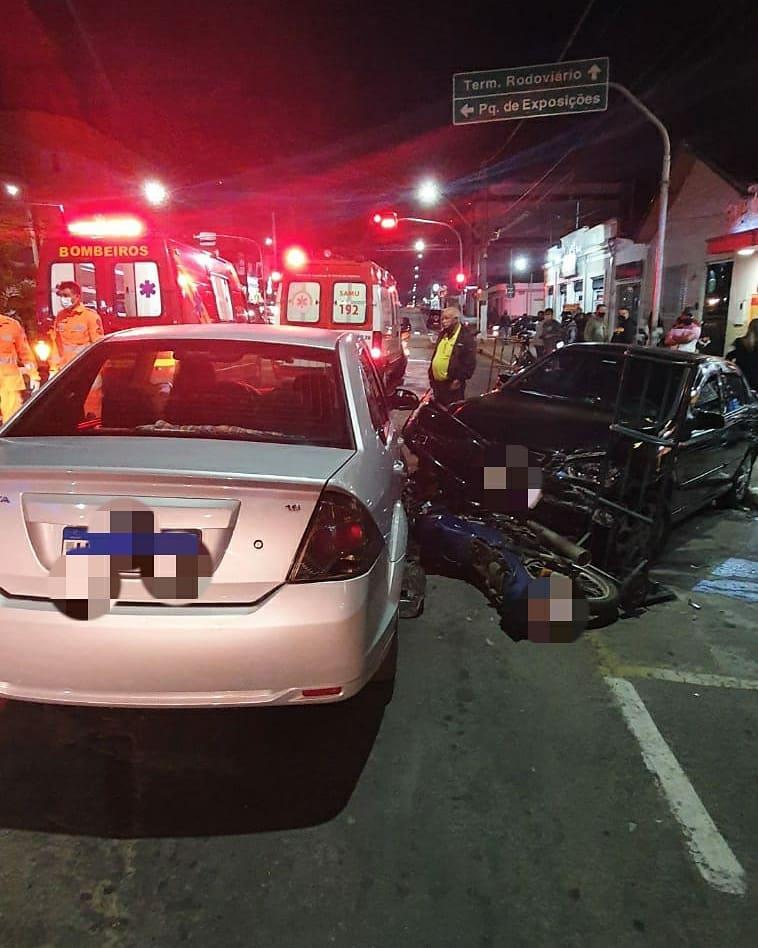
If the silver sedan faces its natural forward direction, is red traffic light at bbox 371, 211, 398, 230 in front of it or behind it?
in front

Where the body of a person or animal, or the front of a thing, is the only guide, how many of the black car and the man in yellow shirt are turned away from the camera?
0

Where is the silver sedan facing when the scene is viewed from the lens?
facing away from the viewer

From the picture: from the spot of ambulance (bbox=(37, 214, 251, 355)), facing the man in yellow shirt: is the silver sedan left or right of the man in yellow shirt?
right

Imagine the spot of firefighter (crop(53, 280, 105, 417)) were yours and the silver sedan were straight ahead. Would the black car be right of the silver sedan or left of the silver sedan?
left

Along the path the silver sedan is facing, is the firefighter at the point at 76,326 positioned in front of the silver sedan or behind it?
in front

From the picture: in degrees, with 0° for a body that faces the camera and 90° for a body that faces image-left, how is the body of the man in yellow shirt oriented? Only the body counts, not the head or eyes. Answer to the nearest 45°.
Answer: approximately 45°

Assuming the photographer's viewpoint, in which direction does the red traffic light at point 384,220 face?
facing the viewer

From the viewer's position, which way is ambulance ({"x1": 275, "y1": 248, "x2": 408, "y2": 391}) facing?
facing away from the viewer

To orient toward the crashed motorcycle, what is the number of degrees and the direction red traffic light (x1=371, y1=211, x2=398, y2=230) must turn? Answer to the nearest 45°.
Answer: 0° — it already faces it

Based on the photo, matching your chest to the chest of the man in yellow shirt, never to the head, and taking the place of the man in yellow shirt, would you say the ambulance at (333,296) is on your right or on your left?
on your right

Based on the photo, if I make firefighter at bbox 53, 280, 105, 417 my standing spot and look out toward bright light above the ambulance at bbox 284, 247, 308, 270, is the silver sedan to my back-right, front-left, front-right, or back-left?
back-right

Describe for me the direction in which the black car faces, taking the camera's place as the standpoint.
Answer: facing the viewer and to the left of the viewer

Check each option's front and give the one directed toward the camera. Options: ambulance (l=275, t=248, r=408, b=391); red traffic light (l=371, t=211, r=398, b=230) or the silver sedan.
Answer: the red traffic light

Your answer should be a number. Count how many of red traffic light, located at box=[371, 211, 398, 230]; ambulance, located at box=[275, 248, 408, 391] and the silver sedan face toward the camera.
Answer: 1

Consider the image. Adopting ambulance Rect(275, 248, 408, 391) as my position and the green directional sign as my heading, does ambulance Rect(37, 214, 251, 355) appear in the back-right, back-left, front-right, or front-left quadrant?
back-right
